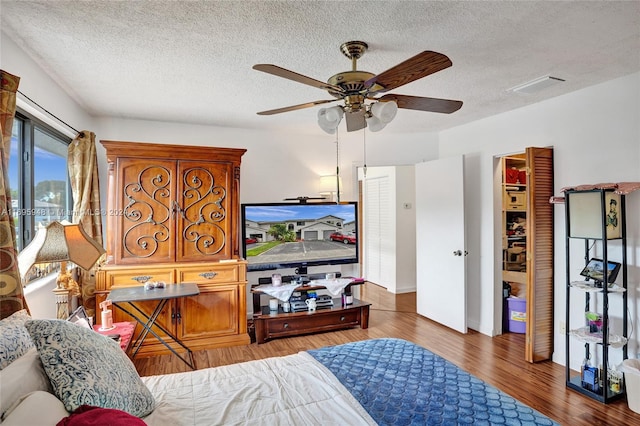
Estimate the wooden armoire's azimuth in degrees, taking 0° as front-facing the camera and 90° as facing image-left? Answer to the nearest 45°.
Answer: approximately 0°

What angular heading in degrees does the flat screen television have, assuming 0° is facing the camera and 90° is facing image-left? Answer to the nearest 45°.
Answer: approximately 0°

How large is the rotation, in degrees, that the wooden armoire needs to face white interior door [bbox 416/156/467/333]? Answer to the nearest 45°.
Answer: approximately 90° to its left

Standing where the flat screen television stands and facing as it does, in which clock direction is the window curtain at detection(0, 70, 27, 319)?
The window curtain is roughly at 1 o'clock from the flat screen television.

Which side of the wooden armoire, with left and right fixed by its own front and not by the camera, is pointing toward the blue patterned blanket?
front

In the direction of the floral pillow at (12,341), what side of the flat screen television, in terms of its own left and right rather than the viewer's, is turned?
front

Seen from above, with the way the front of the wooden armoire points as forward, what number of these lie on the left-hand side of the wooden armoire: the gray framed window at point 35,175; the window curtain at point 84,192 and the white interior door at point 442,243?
1

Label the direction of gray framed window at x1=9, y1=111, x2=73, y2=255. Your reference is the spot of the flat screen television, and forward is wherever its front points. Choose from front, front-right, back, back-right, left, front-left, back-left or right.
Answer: front-right

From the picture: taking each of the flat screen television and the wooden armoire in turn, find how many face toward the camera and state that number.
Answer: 2

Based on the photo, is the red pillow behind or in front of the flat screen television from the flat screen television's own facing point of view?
in front

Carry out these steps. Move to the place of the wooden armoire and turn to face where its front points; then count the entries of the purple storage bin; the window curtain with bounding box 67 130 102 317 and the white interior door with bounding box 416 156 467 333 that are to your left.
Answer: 2

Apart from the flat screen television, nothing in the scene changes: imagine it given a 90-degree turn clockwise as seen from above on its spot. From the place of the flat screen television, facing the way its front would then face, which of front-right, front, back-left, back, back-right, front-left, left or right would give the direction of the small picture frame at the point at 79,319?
front-left

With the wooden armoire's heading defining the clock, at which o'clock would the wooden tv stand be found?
The wooden tv stand is roughly at 9 o'clock from the wooden armoire.

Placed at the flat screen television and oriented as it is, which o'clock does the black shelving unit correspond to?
The black shelving unit is roughly at 10 o'clock from the flat screen television.

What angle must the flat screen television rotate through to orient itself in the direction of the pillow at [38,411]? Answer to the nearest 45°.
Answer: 0° — it already faces it

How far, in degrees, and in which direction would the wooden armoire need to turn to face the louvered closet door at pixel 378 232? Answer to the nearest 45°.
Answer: approximately 135° to its left
